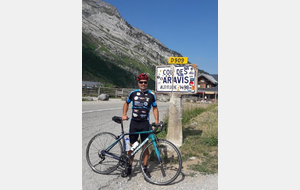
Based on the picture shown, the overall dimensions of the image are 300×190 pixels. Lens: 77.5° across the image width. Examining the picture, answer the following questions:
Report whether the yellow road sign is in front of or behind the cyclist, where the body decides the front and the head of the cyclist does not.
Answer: behind

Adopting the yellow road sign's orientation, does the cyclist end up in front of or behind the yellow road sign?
in front

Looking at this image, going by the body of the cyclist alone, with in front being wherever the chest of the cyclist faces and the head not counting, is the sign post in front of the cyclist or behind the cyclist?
behind

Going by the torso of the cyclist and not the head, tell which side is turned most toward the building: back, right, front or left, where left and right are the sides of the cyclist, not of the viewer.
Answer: back

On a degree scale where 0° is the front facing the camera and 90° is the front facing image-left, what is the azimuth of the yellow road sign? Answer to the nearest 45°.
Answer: approximately 0°

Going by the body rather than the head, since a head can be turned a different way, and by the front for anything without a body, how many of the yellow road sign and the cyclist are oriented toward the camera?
2

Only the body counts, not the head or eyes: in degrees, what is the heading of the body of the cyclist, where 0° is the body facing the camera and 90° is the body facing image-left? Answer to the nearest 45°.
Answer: approximately 0°
